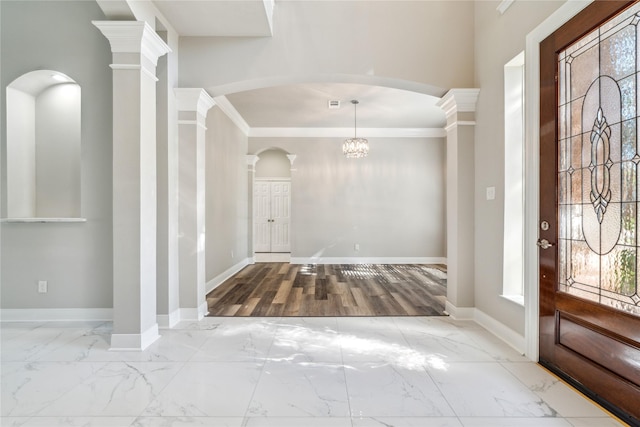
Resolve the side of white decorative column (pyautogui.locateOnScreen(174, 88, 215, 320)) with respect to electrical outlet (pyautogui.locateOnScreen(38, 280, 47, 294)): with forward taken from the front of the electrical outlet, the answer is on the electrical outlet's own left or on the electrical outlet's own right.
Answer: on the electrical outlet's own left

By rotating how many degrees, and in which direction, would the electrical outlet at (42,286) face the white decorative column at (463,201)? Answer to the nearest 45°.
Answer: approximately 45° to its left

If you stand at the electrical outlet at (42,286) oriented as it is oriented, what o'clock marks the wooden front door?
The wooden front door is roughly at 11 o'clock from the electrical outlet.

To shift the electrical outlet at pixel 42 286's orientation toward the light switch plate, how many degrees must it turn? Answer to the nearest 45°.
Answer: approximately 45° to its left

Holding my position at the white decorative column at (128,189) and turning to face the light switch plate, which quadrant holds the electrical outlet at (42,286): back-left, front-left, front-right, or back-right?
back-left

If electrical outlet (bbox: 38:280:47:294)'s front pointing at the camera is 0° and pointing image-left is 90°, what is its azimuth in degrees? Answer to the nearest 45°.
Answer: approximately 0°

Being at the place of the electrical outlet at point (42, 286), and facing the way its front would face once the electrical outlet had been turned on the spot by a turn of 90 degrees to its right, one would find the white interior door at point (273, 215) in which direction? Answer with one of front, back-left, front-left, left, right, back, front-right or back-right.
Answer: back-right
